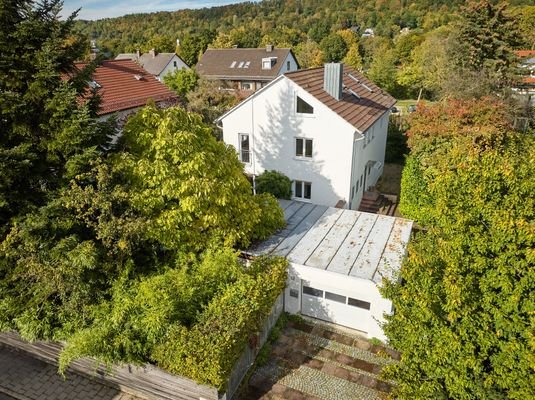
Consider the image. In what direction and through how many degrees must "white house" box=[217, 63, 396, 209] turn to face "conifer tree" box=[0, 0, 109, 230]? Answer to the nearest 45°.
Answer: approximately 135° to its right

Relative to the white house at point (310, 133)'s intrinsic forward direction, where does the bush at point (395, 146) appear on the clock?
The bush is roughly at 10 o'clock from the white house.

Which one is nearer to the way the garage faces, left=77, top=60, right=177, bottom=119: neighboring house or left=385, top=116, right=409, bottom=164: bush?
the neighboring house

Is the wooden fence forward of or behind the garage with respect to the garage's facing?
forward

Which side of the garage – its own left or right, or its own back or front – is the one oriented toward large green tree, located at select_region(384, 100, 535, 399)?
left
